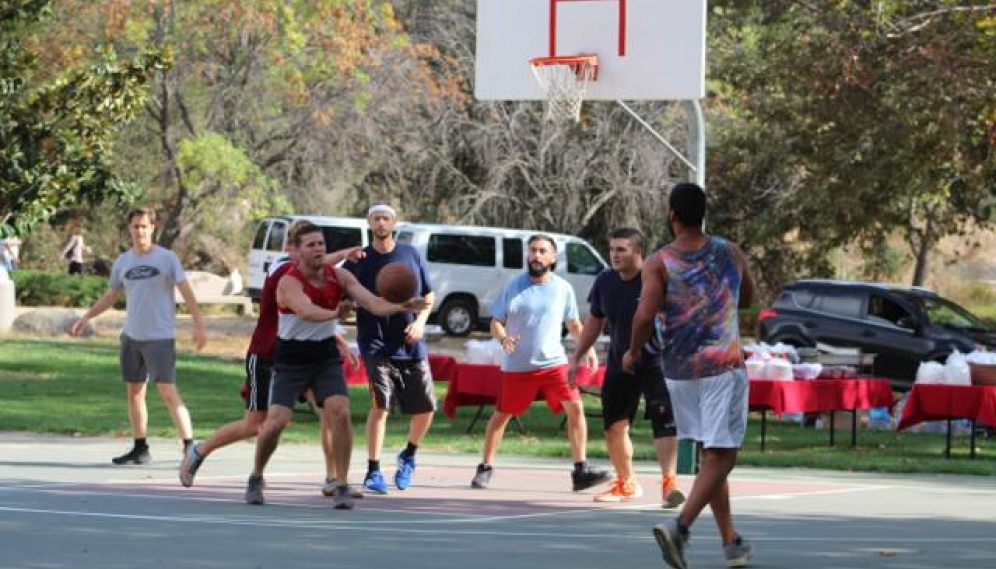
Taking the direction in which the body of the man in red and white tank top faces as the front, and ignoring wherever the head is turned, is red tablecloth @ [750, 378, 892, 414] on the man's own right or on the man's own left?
on the man's own left

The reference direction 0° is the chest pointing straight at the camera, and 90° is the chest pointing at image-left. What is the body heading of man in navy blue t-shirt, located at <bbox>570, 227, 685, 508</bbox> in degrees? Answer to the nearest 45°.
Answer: approximately 45°

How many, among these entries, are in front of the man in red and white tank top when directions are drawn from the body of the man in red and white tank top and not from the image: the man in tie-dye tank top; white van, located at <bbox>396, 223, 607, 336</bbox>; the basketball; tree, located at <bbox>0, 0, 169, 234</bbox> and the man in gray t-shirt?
2

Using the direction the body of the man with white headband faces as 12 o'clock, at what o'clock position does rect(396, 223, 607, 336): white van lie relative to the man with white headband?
The white van is roughly at 6 o'clock from the man with white headband.

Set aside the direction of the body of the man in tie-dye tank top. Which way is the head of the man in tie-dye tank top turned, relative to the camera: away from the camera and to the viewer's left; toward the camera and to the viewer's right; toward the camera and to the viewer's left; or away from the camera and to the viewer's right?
away from the camera and to the viewer's left

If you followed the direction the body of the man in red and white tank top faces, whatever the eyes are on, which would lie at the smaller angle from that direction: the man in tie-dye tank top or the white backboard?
the man in tie-dye tank top

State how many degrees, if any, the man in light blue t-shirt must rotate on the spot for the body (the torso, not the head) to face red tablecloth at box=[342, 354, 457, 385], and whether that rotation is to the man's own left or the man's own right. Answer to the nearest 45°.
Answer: approximately 180°

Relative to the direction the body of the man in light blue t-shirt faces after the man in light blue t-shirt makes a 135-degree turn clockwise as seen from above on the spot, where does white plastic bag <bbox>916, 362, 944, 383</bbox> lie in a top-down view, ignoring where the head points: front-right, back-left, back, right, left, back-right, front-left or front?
right

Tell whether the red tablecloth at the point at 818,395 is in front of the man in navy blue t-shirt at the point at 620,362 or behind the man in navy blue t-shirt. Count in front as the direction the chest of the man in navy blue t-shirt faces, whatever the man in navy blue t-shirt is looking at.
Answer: behind

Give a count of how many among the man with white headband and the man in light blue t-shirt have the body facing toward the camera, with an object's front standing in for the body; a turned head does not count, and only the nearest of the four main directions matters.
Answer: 2
